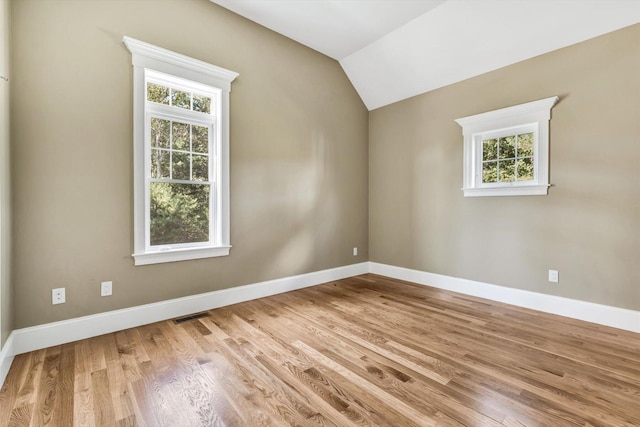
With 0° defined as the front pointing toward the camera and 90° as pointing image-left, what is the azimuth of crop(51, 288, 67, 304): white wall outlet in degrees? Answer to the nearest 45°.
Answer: approximately 0°
